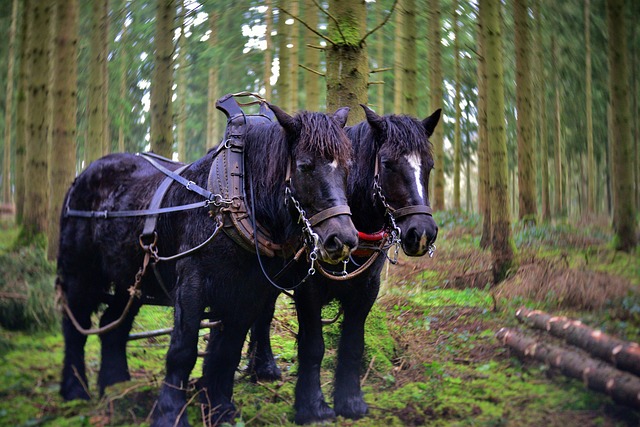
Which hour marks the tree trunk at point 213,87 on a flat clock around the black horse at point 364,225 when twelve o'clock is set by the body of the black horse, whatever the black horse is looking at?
The tree trunk is roughly at 7 o'clock from the black horse.

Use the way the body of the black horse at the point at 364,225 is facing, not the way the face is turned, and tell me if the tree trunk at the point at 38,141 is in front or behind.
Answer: behind

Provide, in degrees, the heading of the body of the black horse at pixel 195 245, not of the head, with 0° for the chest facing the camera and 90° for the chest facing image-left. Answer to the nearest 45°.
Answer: approximately 315°

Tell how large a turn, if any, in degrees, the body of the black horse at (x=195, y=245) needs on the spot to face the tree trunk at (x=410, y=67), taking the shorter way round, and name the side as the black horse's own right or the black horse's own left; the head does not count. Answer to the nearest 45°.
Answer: approximately 90° to the black horse's own left

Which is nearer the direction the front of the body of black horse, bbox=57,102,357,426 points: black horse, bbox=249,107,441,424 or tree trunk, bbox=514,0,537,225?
the black horse

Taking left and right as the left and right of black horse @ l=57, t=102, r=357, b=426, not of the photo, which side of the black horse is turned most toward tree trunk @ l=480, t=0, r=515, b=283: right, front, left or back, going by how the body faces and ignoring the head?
left

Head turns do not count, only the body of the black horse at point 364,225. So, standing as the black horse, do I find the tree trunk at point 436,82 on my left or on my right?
on my left

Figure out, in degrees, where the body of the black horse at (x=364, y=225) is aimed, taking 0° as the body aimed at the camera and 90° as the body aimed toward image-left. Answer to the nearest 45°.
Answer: approximately 315°

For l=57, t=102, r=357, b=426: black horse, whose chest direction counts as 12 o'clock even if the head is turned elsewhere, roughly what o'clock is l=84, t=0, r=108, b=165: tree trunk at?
The tree trunk is roughly at 7 o'clock from the black horse.
